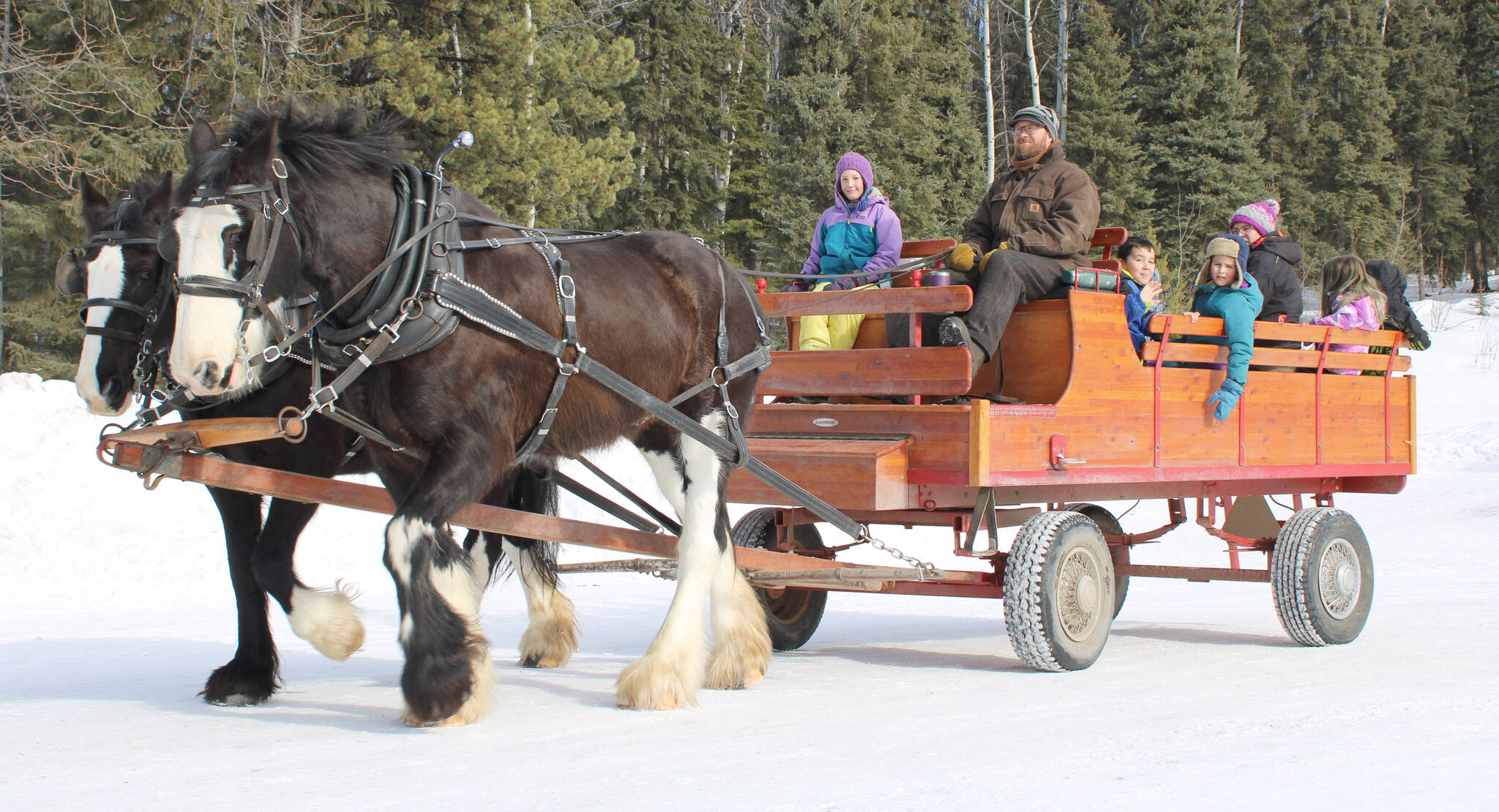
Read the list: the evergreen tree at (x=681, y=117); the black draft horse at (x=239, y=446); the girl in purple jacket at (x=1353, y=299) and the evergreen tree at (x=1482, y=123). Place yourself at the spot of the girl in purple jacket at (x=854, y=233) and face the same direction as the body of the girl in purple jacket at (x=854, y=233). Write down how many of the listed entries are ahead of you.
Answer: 1

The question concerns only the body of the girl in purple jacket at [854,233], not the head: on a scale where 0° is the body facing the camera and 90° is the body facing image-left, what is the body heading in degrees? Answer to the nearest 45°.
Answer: approximately 45°

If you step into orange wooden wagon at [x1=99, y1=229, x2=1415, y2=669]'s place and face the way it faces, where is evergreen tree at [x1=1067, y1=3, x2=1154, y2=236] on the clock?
The evergreen tree is roughly at 5 o'clock from the orange wooden wagon.

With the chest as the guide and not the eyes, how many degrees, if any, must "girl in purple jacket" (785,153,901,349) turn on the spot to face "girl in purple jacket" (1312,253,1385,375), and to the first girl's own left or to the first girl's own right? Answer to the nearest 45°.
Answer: approximately 135° to the first girl's own left

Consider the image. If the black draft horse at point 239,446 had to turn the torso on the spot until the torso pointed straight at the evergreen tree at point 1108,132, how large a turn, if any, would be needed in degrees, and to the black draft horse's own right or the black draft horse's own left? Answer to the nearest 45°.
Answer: approximately 180°

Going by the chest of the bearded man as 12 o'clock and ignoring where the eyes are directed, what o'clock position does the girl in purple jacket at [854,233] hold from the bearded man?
The girl in purple jacket is roughly at 3 o'clock from the bearded man.

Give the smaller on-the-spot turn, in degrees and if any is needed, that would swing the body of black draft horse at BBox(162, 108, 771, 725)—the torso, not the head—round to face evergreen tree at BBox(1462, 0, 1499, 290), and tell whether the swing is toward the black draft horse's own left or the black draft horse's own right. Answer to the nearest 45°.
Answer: approximately 180°

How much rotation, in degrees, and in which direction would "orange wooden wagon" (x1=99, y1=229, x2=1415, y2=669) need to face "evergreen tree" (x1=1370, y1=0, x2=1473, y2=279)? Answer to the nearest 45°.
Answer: approximately 180°
